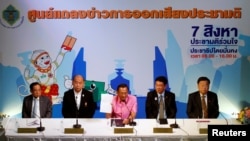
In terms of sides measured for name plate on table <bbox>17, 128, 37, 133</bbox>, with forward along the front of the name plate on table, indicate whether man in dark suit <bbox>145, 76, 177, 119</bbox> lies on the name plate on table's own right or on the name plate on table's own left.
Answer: on the name plate on table's own left

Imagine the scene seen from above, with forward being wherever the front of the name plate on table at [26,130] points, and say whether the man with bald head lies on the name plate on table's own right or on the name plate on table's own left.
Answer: on the name plate on table's own left

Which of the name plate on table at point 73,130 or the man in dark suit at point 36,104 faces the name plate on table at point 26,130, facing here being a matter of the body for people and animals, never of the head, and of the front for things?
the man in dark suit

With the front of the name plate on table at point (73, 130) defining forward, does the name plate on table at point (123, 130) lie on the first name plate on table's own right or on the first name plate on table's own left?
on the first name plate on table's own left

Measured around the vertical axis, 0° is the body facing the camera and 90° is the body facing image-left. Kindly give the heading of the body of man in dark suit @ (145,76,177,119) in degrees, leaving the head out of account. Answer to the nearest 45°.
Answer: approximately 0°

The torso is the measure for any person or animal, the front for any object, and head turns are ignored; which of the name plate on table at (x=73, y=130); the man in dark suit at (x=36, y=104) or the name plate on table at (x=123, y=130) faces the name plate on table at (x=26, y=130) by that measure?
the man in dark suit

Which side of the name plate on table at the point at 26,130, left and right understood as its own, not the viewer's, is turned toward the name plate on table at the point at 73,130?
left

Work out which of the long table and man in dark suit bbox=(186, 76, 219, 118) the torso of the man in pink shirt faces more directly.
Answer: the long table

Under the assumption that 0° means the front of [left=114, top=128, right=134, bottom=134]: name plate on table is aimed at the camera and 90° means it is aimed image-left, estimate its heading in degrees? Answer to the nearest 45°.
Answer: approximately 0°

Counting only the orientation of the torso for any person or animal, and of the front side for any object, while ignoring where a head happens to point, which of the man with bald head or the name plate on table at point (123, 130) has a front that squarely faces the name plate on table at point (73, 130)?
the man with bald head

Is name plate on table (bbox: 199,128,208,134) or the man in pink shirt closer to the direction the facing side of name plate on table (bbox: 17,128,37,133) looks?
the name plate on table
